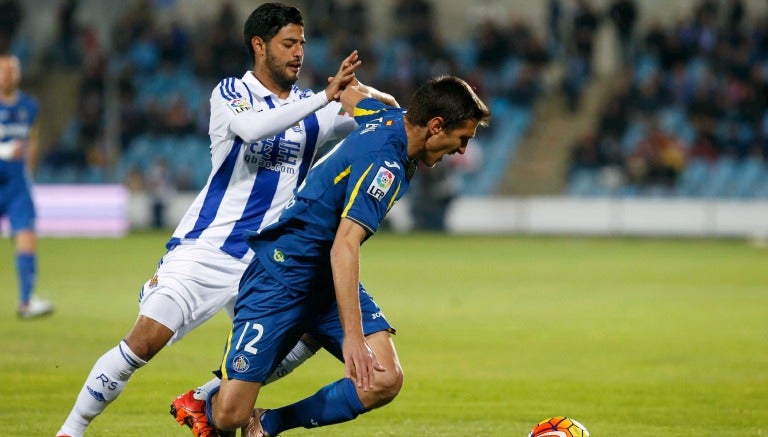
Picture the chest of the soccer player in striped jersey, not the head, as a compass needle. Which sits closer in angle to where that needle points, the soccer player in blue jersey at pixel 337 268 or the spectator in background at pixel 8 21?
the soccer player in blue jersey

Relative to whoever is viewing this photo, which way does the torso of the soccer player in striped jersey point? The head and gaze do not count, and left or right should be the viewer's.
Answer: facing the viewer and to the right of the viewer

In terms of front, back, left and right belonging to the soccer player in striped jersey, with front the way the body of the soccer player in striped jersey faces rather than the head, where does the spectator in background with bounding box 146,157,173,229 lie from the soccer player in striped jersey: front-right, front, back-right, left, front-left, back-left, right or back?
back-left

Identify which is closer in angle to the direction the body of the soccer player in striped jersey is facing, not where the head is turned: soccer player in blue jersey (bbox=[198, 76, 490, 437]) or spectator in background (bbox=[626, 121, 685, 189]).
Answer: the soccer player in blue jersey

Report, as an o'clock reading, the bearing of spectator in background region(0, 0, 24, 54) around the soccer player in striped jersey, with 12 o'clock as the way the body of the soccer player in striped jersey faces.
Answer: The spectator in background is roughly at 7 o'clock from the soccer player in striped jersey.

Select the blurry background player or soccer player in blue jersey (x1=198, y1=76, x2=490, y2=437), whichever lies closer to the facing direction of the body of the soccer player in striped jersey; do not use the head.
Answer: the soccer player in blue jersey

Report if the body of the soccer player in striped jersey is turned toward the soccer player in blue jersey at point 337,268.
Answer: yes

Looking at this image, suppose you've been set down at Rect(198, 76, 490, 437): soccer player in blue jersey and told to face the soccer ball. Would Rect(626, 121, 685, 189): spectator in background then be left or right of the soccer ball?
left

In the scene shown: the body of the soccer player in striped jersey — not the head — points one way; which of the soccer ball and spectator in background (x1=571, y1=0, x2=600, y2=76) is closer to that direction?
the soccer ball

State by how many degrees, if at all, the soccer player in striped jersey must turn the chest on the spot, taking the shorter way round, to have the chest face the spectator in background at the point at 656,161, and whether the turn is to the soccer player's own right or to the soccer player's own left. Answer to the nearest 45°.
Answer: approximately 90° to the soccer player's own left

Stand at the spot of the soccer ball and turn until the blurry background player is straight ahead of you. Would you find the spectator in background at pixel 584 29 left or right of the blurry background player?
right

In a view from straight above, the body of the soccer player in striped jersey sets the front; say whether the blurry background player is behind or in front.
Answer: behind
